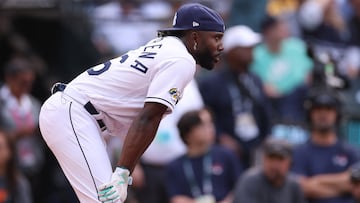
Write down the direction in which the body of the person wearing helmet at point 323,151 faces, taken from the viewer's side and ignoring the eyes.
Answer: toward the camera

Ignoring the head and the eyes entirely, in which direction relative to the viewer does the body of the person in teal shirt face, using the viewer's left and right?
facing the viewer

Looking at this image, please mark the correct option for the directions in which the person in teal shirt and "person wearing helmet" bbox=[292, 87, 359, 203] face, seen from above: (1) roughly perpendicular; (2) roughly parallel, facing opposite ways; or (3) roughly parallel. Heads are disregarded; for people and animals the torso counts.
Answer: roughly parallel

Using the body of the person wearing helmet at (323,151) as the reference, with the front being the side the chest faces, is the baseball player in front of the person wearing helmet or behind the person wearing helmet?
in front

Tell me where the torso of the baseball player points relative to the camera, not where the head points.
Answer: to the viewer's right

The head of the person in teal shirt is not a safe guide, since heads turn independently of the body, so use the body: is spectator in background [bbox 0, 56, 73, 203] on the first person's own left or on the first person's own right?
on the first person's own right

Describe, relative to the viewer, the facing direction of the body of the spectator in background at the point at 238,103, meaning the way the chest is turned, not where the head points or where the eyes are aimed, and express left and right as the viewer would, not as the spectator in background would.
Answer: facing the viewer and to the right of the viewer

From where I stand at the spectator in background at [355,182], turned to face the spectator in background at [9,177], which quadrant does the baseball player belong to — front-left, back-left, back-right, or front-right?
front-left

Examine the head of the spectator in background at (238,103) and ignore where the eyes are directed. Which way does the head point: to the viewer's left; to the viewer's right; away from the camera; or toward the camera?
toward the camera

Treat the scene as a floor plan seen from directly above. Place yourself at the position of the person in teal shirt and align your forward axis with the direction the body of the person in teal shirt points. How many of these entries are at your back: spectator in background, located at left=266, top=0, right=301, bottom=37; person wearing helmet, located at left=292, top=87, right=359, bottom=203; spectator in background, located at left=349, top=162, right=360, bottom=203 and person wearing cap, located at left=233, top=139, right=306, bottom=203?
1

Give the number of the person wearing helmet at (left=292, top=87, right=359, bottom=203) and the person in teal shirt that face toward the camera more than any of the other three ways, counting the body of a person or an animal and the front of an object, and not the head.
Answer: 2

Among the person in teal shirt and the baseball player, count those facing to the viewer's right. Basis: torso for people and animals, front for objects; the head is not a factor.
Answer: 1

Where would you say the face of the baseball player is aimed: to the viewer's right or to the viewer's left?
to the viewer's right

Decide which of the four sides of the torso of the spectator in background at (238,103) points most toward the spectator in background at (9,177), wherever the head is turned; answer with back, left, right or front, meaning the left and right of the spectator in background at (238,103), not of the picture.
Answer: right
